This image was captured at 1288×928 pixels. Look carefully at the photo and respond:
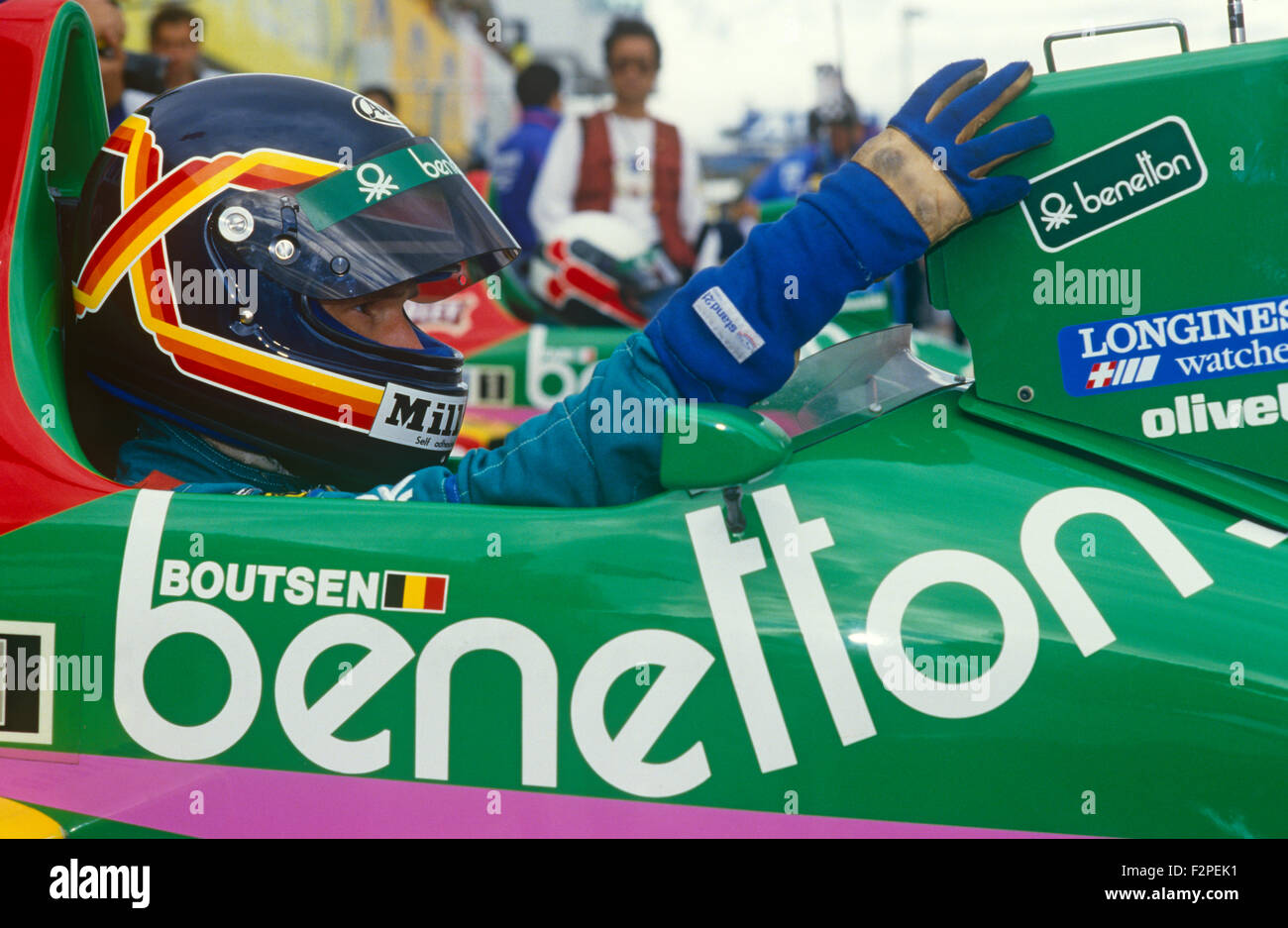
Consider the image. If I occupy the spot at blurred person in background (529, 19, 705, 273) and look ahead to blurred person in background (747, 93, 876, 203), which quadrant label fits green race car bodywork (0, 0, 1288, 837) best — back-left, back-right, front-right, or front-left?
back-right

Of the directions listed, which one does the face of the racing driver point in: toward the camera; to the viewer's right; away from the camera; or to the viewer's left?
to the viewer's right

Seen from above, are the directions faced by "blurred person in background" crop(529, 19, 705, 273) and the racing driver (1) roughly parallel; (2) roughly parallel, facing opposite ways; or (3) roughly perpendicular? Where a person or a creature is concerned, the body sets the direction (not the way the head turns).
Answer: roughly perpendicular

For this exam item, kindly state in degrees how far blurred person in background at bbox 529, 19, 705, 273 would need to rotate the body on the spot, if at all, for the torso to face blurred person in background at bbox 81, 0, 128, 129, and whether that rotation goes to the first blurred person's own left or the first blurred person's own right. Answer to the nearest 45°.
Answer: approximately 45° to the first blurred person's own right

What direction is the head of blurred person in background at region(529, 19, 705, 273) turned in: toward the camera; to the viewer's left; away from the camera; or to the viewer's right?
toward the camera

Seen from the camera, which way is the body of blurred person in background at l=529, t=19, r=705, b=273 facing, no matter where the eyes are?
toward the camera

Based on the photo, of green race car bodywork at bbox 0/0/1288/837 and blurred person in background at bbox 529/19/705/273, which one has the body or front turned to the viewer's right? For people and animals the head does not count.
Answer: the green race car bodywork

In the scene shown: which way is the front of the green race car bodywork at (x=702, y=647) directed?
to the viewer's right

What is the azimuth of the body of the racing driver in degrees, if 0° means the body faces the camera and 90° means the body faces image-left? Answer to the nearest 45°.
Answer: approximately 270°

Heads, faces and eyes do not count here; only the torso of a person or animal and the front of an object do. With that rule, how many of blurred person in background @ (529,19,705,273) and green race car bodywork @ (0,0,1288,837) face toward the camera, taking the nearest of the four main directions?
1
